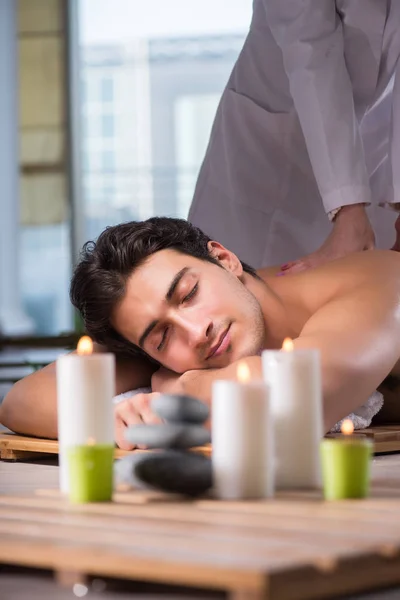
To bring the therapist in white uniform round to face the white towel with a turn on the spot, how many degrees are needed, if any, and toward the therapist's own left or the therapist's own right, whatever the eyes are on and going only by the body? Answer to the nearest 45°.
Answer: approximately 45° to the therapist's own right

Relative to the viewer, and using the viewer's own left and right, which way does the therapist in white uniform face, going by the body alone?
facing the viewer and to the right of the viewer

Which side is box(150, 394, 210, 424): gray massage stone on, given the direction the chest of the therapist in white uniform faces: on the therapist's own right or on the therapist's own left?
on the therapist's own right

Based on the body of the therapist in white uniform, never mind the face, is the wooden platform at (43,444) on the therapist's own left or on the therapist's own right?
on the therapist's own right

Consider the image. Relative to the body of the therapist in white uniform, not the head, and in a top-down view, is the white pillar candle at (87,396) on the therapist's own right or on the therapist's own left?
on the therapist's own right

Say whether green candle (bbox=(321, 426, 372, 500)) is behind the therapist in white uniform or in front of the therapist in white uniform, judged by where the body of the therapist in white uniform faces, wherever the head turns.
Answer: in front

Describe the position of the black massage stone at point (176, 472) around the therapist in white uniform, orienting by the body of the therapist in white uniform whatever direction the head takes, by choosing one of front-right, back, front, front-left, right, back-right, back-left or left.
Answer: front-right

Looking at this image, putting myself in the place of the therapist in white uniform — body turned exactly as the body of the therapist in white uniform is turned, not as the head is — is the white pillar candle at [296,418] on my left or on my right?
on my right

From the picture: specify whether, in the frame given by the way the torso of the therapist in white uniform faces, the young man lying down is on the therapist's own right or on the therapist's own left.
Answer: on the therapist's own right
